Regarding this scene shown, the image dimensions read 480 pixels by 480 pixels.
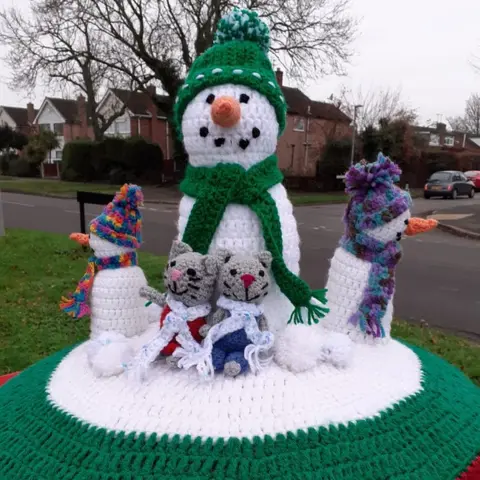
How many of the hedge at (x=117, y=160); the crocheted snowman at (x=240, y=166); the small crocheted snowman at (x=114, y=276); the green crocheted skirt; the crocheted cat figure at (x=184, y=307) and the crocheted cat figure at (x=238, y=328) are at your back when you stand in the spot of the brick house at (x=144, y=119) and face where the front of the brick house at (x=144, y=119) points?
0

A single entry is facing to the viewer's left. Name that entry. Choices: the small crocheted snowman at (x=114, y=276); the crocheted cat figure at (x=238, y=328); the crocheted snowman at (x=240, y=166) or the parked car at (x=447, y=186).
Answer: the small crocheted snowman

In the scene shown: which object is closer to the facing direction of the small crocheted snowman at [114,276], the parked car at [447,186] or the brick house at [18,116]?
the brick house

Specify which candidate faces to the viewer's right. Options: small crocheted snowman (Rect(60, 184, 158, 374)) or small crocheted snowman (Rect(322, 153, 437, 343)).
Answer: small crocheted snowman (Rect(322, 153, 437, 343))

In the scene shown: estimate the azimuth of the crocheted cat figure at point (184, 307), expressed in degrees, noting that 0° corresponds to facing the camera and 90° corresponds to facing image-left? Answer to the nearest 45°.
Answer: approximately 45°

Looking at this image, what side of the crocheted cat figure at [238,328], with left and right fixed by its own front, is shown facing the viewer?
front

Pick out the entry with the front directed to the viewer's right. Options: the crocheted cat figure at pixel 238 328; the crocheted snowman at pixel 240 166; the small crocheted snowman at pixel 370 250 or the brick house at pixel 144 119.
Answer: the small crocheted snowman

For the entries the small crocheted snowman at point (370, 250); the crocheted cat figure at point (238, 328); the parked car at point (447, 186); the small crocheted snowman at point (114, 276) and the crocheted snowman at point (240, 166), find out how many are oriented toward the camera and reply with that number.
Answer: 2

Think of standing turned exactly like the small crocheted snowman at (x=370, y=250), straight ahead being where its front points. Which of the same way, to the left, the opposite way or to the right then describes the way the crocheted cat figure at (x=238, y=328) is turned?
to the right

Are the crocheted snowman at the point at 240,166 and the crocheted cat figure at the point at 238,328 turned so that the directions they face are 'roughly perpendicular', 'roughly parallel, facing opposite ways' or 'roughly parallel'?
roughly parallel

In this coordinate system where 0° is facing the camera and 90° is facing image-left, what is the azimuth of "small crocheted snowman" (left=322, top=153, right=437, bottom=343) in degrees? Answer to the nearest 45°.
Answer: approximately 270°

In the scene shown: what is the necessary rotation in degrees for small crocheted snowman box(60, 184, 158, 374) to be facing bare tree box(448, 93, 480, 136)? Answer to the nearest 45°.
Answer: approximately 135° to its right

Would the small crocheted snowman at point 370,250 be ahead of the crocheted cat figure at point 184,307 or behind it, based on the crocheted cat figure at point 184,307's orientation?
behind

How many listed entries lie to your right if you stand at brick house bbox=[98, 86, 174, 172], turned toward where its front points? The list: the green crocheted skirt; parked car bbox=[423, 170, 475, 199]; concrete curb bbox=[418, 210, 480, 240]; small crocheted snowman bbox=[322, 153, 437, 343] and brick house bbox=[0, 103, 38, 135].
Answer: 1

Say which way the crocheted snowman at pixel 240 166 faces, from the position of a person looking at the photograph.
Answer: facing the viewer
